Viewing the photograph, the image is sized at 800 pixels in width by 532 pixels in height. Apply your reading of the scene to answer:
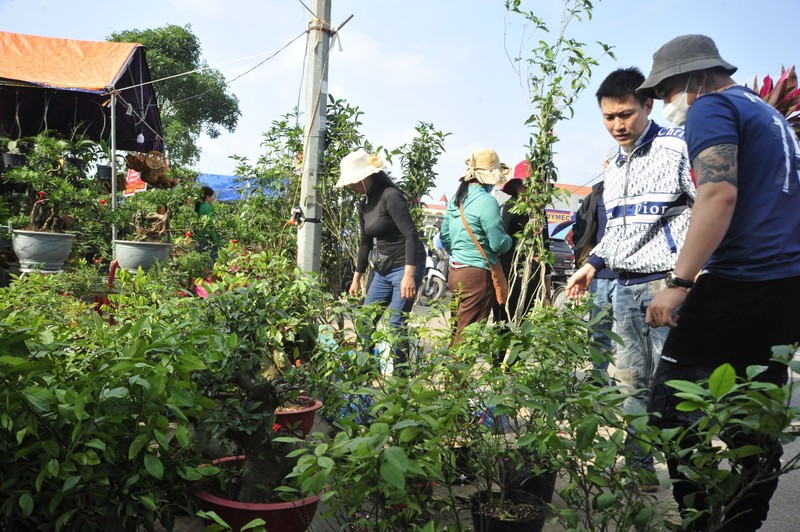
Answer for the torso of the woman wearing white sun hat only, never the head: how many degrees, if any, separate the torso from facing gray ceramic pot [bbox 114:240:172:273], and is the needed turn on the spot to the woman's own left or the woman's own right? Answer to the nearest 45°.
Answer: approximately 90° to the woman's own right

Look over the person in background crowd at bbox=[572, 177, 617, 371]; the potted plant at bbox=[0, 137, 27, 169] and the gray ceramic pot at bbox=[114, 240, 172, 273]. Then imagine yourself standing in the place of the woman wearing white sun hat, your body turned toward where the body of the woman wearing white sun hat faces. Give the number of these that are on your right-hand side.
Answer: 2

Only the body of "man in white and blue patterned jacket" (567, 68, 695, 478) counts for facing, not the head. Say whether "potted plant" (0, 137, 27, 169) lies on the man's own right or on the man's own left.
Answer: on the man's own right

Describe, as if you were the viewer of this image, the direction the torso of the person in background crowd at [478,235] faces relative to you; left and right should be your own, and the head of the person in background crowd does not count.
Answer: facing away from the viewer and to the right of the viewer

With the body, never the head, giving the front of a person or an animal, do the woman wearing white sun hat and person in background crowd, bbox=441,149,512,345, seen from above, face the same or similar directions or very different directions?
very different directions

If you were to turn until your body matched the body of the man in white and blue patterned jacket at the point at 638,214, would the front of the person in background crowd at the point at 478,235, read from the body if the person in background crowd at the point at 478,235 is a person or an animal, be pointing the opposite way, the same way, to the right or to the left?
the opposite way

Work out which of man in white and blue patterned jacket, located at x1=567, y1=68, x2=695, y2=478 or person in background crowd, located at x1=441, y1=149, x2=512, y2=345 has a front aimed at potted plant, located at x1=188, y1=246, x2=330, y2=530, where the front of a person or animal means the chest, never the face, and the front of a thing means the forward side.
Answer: man in white and blue patterned jacket, located at x1=567, y1=68, x2=695, y2=478

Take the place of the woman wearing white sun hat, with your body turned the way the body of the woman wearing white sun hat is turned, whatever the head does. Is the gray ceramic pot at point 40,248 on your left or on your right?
on your right

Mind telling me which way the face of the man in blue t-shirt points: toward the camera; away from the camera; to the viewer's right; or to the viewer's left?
to the viewer's left

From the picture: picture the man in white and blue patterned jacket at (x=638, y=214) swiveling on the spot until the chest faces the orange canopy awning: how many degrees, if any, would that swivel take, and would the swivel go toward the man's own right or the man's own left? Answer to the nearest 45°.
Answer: approximately 90° to the man's own right

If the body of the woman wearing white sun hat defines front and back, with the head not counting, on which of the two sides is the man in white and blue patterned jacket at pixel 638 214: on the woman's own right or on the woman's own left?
on the woman's own left

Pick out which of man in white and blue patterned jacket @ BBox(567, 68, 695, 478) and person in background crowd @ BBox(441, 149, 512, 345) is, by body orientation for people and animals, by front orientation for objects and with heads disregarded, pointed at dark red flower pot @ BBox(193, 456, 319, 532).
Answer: man in white and blue patterned jacket @ BBox(567, 68, 695, 478)

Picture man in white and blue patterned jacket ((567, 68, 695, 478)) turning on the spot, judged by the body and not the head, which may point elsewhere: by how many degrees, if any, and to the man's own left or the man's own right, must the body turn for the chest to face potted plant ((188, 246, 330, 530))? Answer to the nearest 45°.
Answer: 0° — they already face it

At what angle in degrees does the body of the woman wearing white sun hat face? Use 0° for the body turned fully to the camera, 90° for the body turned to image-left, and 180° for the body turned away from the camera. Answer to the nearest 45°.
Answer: approximately 45°
